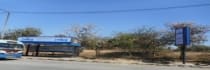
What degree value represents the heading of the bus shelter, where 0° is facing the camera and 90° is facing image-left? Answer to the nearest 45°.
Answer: approximately 0°

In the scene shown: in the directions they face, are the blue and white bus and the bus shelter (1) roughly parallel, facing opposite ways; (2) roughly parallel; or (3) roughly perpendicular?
roughly perpendicular

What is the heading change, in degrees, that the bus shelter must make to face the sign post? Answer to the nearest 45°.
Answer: approximately 45° to its left
